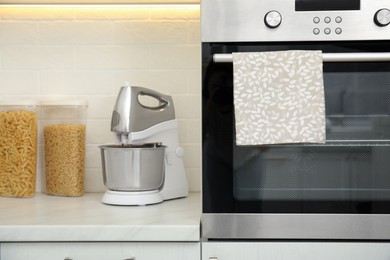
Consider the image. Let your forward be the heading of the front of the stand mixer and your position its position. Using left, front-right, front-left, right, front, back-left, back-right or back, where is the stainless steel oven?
back-left

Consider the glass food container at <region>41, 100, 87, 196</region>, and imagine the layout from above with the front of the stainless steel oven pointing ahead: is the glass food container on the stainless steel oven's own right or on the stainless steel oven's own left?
on the stainless steel oven's own right

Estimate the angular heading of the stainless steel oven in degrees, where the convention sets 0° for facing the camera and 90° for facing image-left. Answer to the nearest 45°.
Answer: approximately 0°

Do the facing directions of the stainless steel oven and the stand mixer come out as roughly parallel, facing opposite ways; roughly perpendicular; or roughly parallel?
roughly perpendicular

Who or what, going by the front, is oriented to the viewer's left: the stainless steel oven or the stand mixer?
the stand mixer

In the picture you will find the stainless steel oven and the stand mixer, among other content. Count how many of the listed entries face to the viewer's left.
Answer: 1

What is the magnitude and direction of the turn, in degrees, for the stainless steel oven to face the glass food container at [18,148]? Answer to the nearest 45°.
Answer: approximately 90° to its right

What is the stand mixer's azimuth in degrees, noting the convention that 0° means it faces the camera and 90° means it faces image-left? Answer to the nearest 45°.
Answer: approximately 90°
